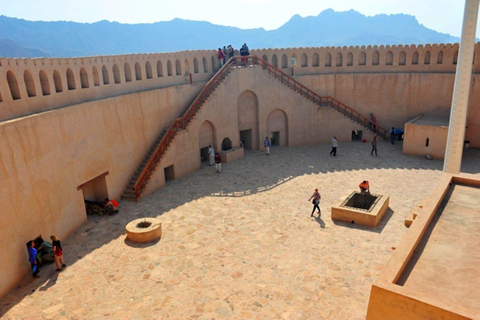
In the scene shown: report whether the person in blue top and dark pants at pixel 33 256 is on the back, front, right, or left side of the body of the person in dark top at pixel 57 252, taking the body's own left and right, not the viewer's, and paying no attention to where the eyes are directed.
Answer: front

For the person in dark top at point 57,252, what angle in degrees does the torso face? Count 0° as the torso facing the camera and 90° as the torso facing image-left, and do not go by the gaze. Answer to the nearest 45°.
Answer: approximately 90°

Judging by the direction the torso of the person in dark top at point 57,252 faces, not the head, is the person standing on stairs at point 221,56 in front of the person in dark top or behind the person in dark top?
behind

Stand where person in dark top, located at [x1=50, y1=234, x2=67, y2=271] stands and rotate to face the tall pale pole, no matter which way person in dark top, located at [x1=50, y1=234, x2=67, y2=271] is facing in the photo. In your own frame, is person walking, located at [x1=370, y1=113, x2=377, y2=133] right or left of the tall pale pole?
left

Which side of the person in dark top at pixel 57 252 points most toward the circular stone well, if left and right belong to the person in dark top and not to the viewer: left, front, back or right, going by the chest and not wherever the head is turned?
back

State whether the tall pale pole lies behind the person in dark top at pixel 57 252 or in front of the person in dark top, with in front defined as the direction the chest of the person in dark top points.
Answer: behind

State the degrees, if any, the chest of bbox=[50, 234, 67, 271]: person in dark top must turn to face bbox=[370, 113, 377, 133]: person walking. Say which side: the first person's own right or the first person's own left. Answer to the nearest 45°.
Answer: approximately 180°
